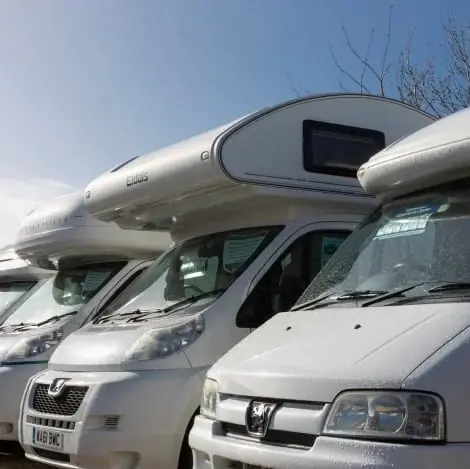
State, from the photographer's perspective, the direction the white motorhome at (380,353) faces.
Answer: facing the viewer and to the left of the viewer

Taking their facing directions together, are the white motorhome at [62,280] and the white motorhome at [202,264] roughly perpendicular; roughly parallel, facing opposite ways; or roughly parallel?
roughly parallel

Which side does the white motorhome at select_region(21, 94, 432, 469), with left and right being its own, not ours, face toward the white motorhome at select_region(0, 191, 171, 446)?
right

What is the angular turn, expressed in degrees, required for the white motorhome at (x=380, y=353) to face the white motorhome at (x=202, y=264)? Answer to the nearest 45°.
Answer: approximately 90° to its right

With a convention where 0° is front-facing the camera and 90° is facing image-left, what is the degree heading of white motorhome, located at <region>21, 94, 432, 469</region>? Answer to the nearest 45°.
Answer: approximately 45°

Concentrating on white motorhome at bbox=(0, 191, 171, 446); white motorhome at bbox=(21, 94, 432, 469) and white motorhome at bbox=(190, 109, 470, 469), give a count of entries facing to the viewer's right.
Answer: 0

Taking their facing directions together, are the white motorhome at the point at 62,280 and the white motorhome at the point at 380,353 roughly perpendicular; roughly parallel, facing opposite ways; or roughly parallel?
roughly parallel

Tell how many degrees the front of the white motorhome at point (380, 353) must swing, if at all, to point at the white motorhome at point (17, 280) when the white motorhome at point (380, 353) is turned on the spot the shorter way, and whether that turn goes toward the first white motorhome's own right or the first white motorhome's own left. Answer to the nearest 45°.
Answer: approximately 90° to the first white motorhome's own right

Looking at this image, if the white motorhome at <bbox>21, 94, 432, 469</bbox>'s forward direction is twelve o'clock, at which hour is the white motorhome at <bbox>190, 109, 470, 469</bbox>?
the white motorhome at <bbox>190, 109, 470, 469</bbox> is roughly at 10 o'clock from the white motorhome at <bbox>21, 94, 432, 469</bbox>.
